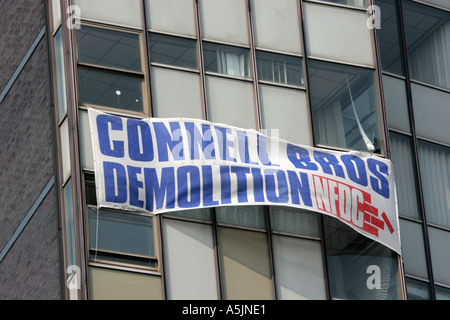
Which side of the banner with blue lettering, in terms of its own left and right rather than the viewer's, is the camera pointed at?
front
